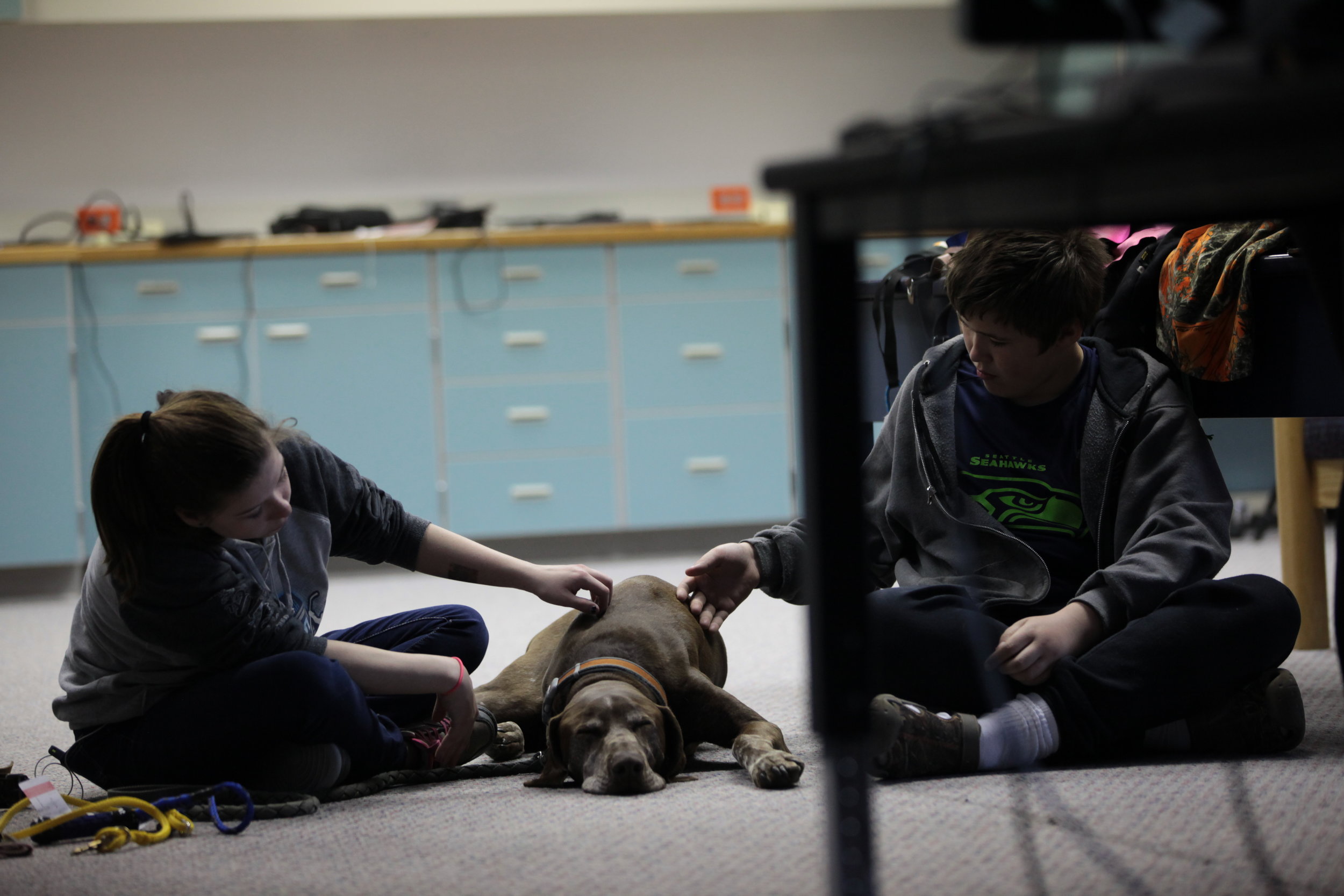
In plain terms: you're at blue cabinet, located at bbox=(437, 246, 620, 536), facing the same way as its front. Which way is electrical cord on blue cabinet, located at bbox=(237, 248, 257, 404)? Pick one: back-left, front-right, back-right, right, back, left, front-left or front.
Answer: right

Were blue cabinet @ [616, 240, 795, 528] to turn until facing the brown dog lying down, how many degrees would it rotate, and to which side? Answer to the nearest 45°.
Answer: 0° — it already faces it

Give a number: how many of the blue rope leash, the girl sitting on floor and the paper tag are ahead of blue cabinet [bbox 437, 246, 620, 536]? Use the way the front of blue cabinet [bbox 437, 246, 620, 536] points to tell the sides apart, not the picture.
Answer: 3

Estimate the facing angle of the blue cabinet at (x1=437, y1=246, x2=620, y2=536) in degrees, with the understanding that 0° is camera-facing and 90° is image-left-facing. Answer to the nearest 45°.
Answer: approximately 0°

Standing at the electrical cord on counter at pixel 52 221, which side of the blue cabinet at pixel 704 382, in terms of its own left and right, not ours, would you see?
right
